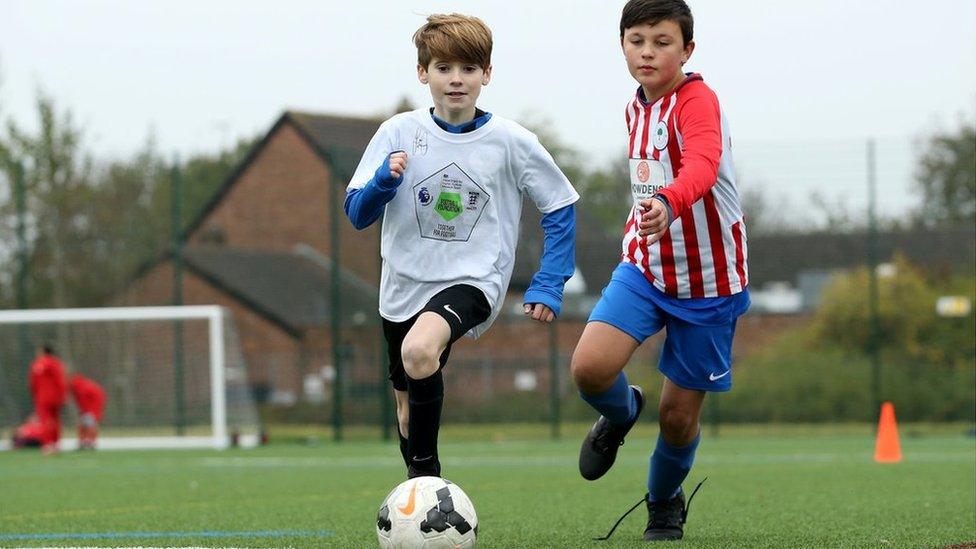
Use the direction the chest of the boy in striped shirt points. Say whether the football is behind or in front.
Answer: in front

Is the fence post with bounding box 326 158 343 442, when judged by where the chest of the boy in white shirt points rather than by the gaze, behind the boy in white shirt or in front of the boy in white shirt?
behind

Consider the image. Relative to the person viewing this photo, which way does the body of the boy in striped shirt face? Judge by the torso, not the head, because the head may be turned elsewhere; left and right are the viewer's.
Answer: facing the viewer and to the left of the viewer

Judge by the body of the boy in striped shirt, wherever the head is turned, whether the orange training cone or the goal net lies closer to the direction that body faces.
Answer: the goal net

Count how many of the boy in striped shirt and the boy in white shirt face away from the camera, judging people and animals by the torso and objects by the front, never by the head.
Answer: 0

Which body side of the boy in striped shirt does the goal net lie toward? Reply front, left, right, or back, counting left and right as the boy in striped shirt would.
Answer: right

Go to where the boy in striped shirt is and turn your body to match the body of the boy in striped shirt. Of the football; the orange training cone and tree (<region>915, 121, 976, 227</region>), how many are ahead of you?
1

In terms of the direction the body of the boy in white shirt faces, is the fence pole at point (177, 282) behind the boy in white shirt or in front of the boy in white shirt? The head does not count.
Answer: behind

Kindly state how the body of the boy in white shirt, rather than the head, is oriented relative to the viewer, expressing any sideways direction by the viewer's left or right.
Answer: facing the viewer

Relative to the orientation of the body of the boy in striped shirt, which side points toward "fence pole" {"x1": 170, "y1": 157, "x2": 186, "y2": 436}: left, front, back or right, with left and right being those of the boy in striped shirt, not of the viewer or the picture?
right

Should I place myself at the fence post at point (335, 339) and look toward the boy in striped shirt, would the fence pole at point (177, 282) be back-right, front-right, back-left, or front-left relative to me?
back-right
